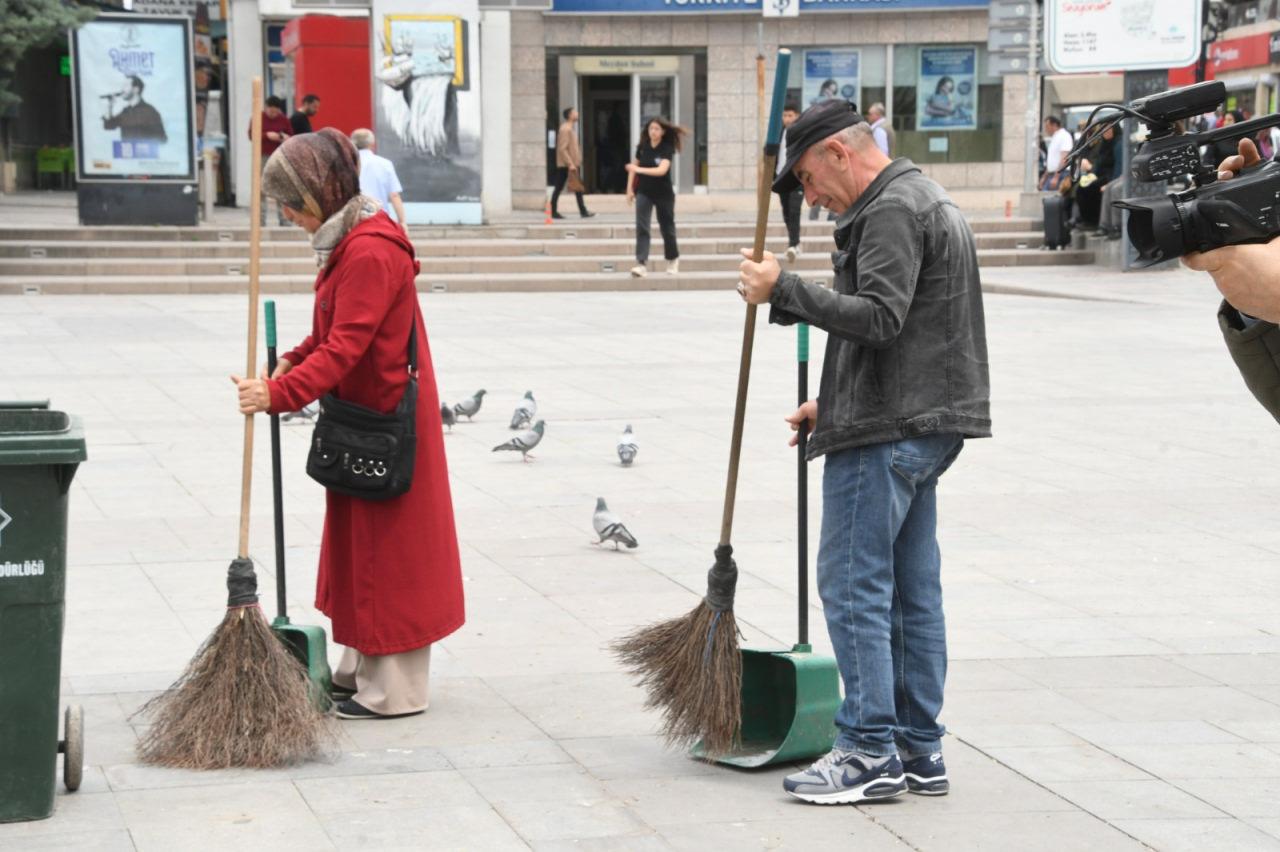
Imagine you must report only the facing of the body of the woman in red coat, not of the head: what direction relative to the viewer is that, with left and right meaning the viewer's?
facing to the left of the viewer

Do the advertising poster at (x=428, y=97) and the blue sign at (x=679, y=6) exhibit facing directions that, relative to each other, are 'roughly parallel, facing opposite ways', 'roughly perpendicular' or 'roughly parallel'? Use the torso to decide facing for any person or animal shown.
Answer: roughly parallel

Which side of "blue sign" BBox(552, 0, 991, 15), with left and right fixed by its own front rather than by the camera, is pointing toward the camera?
front

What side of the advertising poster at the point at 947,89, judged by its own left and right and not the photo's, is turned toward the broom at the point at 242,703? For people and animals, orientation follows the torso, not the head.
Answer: front

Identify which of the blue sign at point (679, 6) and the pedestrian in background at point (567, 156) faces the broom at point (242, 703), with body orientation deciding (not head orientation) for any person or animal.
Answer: the blue sign

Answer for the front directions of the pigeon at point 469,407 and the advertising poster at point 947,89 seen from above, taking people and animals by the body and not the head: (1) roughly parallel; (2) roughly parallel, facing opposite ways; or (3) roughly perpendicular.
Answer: roughly perpendicular

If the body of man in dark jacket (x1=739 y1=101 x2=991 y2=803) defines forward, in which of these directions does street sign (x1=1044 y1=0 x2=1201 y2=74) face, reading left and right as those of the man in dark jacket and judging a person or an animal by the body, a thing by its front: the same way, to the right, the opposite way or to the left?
to the left

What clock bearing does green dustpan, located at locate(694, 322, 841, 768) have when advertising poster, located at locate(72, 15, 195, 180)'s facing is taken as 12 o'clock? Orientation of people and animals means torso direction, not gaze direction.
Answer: The green dustpan is roughly at 12 o'clock from the advertising poster.

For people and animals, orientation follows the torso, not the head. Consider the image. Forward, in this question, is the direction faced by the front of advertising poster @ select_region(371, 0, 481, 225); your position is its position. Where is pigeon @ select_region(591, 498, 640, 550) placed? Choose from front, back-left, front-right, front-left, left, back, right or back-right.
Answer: front

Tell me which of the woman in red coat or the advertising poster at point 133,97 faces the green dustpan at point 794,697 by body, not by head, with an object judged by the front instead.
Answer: the advertising poster

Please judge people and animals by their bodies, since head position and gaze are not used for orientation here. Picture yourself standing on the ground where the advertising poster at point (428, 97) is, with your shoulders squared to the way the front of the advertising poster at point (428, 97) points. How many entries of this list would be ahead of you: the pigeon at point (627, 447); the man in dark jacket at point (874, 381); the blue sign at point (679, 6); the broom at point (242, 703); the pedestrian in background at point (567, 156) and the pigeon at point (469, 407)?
4

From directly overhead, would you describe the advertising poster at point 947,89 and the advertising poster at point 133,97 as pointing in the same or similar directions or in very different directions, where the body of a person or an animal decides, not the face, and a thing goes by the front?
same or similar directions

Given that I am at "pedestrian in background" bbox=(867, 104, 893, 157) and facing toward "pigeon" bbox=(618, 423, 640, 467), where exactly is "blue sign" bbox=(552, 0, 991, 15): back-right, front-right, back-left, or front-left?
back-right

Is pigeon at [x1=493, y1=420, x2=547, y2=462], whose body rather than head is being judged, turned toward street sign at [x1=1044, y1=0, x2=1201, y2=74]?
no

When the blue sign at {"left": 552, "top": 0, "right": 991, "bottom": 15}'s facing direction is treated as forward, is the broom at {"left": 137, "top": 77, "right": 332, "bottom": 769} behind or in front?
in front

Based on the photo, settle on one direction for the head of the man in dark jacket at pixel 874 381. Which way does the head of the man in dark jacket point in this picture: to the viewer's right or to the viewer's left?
to the viewer's left

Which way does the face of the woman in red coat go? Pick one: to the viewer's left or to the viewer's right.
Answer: to the viewer's left

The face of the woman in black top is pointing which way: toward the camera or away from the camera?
toward the camera

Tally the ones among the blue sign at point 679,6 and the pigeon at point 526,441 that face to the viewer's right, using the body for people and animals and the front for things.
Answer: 1

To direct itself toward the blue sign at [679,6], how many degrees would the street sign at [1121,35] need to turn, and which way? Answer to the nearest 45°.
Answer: approximately 135° to its right

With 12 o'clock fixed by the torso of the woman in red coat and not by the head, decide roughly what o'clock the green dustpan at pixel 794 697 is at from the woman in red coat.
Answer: The green dustpan is roughly at 7 o'clock from the woman in red coat.
